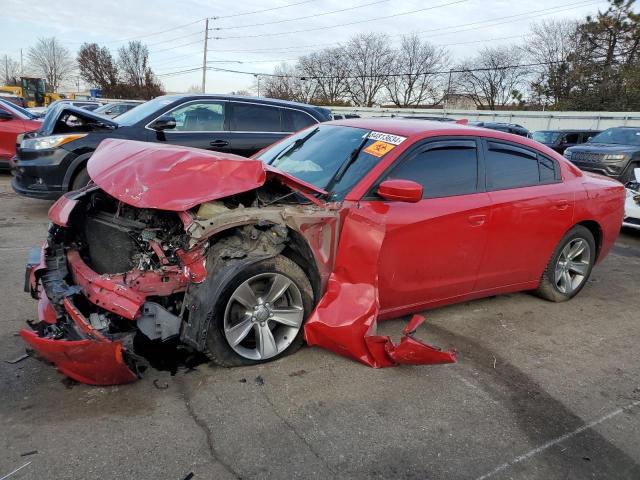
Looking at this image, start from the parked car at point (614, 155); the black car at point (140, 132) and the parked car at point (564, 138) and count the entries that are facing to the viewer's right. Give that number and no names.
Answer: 0

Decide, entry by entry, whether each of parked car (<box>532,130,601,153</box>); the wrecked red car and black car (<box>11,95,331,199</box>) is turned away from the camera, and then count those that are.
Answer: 0

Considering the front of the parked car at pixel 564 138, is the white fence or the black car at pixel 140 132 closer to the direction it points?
the black car

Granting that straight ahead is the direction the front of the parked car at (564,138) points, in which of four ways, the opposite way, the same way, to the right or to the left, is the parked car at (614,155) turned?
the same way

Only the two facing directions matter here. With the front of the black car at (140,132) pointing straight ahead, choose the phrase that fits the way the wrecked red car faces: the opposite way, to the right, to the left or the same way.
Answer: the same way

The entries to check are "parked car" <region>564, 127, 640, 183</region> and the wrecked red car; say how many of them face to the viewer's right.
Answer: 0

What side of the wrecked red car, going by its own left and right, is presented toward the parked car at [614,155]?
back

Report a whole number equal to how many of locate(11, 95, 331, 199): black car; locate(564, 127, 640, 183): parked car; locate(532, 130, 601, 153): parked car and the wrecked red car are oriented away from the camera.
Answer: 0

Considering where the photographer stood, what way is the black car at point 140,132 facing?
facing the viewer and to the left of the viewer

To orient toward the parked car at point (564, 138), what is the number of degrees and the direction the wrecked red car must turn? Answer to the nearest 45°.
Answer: approximately 180°
